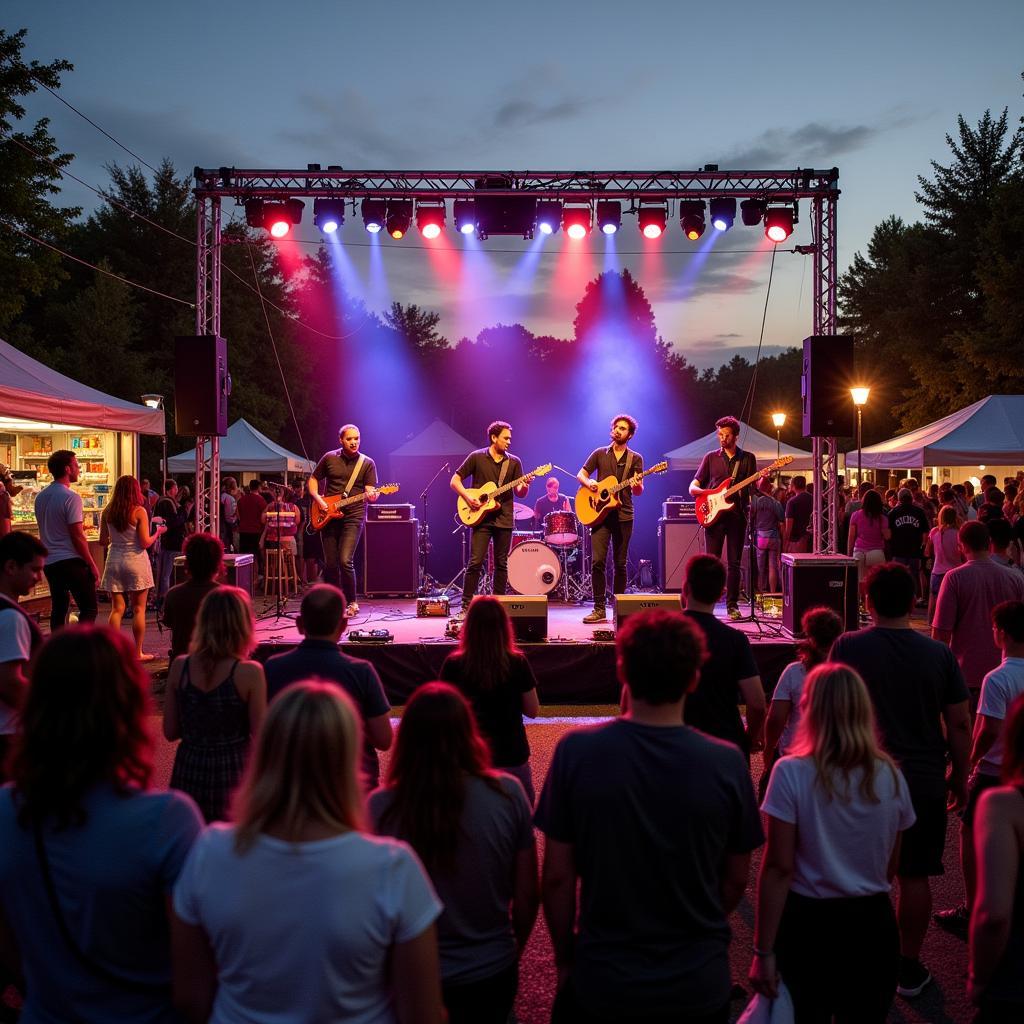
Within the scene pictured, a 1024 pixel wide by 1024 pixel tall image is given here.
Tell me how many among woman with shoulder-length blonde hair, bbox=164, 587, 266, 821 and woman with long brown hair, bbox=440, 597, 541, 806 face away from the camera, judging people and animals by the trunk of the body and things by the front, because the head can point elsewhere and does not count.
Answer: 2

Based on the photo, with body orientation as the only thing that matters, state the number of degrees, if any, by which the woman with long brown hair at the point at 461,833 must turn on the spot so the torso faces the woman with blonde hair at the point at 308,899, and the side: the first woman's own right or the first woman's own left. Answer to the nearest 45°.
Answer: approximately 135° to the first woman's own left

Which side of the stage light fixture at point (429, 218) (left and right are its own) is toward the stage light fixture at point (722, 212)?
left

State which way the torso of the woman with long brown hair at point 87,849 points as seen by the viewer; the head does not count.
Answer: away from the camera

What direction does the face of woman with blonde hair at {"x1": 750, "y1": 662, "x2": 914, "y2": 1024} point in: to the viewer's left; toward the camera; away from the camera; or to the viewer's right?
away from the camera

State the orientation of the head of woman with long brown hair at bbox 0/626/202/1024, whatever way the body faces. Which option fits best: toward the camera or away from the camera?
away from the camera

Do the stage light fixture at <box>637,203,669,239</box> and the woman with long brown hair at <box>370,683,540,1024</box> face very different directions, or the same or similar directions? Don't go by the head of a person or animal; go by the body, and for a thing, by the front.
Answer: very different directions

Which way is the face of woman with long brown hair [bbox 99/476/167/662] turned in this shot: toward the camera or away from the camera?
away from the camera
